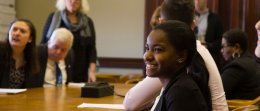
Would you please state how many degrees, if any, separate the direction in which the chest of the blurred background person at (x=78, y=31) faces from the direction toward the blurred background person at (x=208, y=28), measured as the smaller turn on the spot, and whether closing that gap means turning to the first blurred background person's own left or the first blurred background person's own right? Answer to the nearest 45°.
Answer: approximately 90° to the first blurred background person's own left

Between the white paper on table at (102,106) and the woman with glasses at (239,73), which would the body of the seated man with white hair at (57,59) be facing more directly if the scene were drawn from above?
the white paper on table

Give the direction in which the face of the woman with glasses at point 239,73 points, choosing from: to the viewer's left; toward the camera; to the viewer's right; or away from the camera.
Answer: to the viewer's left

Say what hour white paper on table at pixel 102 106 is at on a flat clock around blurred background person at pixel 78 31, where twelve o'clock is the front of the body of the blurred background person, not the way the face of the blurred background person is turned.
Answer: The white paper on table is roughly at 12 o'clock from the blurred background person.

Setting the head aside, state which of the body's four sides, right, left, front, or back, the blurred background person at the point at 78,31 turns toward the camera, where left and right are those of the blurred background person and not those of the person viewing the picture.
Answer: front

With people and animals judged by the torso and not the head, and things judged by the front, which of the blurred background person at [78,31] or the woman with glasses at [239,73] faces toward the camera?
the blurred background person

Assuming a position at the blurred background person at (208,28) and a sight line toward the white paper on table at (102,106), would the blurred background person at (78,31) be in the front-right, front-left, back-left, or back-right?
front-right

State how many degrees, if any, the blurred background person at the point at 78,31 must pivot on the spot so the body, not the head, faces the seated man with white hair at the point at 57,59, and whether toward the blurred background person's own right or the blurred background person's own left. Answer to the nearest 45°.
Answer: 0° — they already face them

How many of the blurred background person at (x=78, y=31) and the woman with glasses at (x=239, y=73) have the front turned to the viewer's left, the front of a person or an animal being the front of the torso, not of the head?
1

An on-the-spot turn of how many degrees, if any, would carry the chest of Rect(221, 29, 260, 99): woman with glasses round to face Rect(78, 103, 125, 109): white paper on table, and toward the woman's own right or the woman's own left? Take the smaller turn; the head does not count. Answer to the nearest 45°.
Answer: approximately 45° to the woman's own left

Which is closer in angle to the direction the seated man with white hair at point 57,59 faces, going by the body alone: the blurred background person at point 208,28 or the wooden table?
the wooden table
